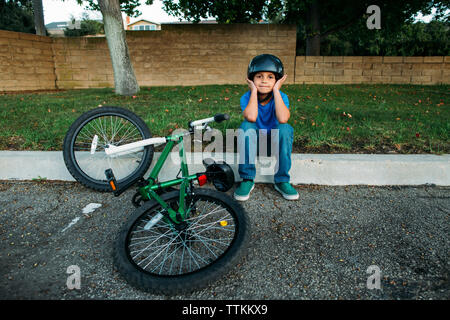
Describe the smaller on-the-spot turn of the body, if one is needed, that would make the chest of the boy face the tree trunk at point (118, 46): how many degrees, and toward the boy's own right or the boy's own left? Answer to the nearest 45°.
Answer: approximately 135° to the boy's own right

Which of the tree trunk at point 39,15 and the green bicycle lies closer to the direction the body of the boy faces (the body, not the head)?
the green bicycle

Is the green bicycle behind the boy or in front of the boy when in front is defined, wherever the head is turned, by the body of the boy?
in front

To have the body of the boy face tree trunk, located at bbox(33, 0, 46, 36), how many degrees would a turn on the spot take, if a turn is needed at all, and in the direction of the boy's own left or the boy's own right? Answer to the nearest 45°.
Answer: approximately 135° to the boy's own right

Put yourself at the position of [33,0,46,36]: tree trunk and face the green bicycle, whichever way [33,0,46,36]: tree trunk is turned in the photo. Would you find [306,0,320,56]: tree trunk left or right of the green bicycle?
left

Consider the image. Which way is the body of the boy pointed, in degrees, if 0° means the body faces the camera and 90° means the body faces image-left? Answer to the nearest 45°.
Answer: approximately 0°

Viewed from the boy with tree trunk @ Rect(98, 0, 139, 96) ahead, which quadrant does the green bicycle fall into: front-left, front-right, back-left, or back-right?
back-left

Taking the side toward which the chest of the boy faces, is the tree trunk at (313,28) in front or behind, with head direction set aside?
behind
